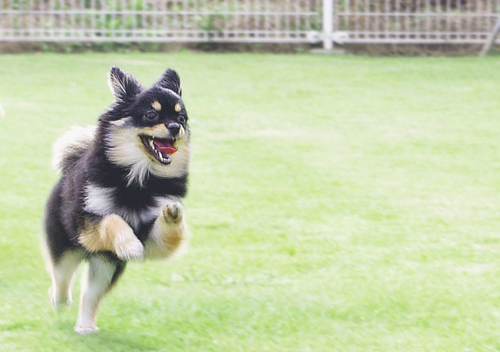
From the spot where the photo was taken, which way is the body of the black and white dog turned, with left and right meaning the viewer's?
facing the viewer and to the right of the viewer
